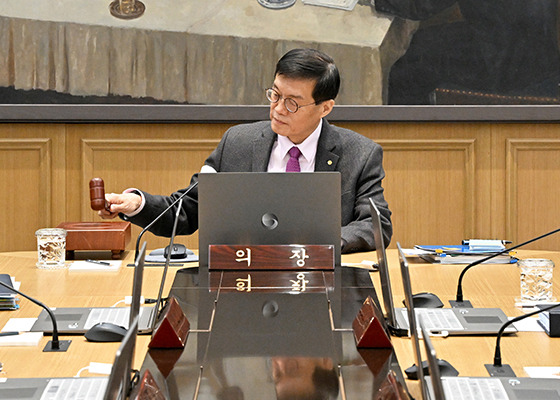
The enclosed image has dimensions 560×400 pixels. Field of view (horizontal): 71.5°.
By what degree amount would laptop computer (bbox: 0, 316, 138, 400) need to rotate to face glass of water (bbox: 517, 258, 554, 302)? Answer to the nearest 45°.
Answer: approximately 180°

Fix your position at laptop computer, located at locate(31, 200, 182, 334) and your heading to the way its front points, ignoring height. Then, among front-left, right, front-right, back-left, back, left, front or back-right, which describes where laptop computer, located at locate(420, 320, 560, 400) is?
back-left

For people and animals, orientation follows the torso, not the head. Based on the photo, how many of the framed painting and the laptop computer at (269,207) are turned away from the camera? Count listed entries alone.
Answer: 1

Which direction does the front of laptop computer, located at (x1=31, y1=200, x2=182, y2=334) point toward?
to the viewer's left

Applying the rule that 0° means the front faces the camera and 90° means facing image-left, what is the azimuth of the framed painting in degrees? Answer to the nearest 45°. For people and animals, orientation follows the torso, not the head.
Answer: approximately 0°

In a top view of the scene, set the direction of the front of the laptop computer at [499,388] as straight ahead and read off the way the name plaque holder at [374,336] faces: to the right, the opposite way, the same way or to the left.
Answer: the opposite way

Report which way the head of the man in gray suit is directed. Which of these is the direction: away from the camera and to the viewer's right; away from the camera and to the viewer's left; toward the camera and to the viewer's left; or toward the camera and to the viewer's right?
toward the camera and to the viewer's left

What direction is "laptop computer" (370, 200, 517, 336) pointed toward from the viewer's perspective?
to the viewer's right

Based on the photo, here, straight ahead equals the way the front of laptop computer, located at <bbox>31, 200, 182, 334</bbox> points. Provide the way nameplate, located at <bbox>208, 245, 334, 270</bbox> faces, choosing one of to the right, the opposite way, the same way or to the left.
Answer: to the left

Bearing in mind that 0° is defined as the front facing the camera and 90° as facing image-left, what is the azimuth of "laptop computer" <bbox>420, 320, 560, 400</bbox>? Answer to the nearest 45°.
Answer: approximately 270°

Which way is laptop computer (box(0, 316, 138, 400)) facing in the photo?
to the viewer's left

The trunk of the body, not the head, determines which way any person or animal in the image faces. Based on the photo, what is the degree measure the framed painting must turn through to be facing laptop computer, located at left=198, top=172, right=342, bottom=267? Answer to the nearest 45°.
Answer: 0° — it already faces it

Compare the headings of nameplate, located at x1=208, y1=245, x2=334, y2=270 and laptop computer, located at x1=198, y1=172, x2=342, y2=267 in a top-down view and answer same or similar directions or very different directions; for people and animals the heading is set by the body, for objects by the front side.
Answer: very different directions

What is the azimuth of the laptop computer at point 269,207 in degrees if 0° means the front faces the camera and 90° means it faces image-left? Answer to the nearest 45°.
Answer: approximately 180°

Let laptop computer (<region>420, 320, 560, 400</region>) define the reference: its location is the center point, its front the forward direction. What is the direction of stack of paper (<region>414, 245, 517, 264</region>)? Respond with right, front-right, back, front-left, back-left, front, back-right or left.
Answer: left
